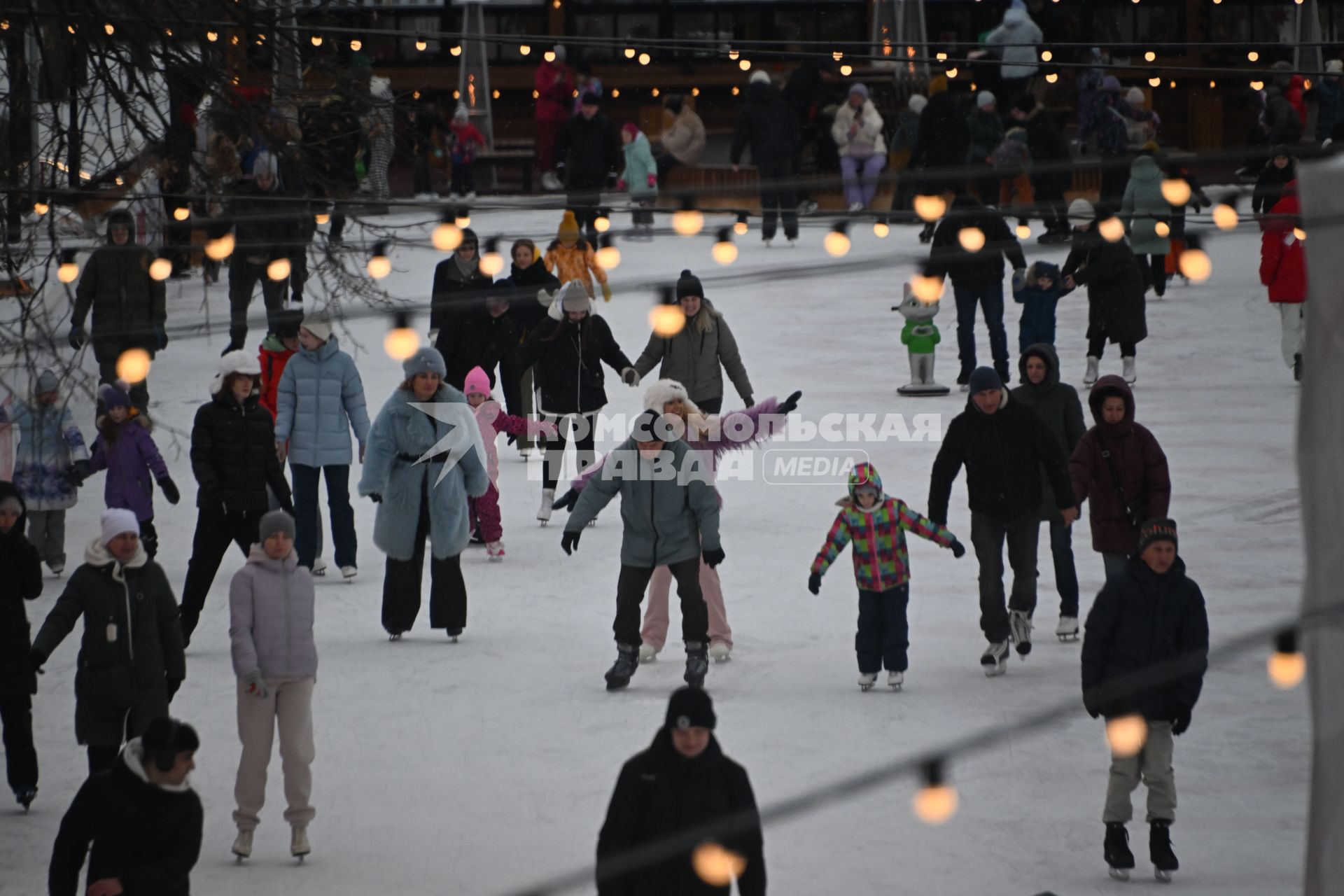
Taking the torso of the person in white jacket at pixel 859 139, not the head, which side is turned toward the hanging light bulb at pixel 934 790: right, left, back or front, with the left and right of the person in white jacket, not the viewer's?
front

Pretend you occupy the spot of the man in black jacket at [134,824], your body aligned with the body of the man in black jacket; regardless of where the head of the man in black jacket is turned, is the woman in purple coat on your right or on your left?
on your left

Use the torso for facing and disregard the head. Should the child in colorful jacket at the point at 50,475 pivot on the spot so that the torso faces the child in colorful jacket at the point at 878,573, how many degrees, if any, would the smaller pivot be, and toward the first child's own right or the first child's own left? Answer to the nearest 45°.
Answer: approximately 45° to the first child's own left

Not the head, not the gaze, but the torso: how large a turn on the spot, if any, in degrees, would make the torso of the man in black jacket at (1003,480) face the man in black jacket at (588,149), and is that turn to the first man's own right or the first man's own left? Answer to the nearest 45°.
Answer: approximately 180°

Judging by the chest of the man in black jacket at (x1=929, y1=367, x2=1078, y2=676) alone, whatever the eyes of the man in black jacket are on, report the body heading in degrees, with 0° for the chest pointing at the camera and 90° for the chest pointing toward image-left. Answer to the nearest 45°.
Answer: approximately 0°
